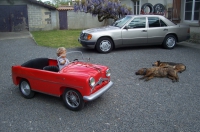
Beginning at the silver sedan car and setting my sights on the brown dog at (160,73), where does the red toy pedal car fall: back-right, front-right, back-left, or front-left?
front-right

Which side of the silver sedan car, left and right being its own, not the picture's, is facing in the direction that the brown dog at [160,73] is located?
left

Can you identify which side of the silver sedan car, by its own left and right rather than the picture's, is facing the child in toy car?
left

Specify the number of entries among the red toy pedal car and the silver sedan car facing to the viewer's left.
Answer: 1

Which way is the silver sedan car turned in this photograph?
to the viewer's left

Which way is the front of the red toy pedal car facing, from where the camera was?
facing the viewer and to the right of the viewer

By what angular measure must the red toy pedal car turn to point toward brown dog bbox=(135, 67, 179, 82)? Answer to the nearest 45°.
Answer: approximately 90° to its left
